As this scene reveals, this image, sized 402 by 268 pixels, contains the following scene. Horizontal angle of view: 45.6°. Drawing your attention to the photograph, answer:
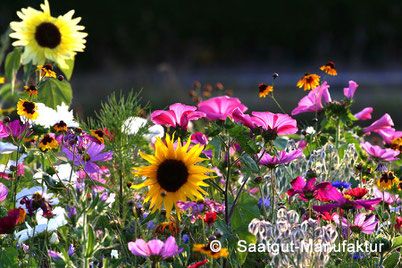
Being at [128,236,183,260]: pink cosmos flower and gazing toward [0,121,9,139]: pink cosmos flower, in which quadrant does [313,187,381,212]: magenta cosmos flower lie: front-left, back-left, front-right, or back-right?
back-right

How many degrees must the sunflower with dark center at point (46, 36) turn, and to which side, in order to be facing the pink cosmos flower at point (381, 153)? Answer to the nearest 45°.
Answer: approximately 90° to its left

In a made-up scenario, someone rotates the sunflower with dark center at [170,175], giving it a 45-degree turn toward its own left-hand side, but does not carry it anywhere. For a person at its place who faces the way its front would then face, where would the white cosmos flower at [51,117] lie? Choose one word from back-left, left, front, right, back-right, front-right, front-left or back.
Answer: back

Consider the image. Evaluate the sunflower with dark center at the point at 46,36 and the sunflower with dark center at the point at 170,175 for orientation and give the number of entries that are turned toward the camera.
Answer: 2

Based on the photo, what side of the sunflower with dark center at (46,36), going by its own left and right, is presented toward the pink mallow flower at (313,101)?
left

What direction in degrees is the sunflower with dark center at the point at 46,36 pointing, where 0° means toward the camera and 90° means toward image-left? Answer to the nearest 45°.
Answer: approximately 0°

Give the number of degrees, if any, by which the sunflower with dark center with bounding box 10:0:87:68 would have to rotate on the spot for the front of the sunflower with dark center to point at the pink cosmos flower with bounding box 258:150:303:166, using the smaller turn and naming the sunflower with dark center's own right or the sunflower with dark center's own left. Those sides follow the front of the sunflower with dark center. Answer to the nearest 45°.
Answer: approximately 45° to the sunflower with dark center's own left
